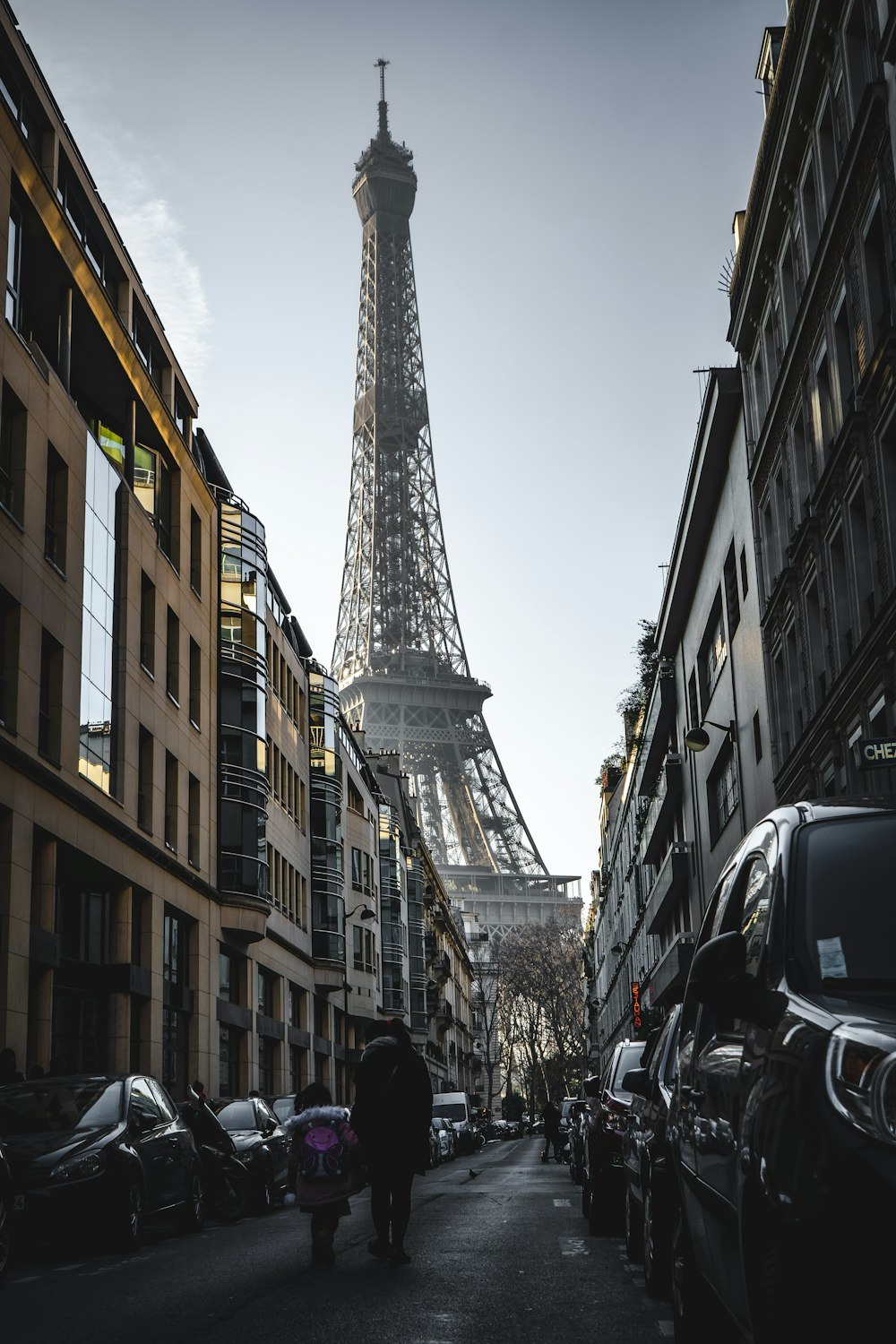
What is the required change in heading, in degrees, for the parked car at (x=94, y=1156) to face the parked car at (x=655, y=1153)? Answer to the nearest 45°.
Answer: approximately 90° to its left

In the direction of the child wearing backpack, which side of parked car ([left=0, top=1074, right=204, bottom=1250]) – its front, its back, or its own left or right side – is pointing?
left

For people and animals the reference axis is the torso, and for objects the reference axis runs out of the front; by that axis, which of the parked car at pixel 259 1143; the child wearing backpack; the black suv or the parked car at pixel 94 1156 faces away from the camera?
the child wearing backpack

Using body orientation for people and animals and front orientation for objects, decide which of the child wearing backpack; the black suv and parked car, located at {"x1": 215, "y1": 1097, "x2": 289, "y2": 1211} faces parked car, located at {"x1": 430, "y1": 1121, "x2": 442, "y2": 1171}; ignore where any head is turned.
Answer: the child wearing backpack

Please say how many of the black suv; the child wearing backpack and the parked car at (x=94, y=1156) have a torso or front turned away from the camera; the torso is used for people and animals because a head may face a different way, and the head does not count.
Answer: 1

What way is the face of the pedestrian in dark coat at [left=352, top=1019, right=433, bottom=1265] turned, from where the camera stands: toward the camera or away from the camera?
away from the camera

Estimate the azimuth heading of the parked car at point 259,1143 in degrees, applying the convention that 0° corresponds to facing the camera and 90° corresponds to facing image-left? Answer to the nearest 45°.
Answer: approximately 45°

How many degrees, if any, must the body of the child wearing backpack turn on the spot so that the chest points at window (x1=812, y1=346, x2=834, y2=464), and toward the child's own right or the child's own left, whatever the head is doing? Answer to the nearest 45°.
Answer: approximately 45° to the child's own right

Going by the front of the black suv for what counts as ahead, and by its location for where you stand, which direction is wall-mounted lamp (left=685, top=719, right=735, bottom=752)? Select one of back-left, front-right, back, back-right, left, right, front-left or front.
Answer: back-left

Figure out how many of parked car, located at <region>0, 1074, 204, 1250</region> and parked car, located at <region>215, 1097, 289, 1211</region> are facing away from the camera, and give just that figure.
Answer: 0

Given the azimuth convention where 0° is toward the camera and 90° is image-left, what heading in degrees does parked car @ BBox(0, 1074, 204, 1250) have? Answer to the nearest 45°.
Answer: approximately 45°

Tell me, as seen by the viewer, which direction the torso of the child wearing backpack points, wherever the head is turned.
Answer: away from the camera

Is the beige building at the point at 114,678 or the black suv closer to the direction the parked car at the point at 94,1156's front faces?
the black suv

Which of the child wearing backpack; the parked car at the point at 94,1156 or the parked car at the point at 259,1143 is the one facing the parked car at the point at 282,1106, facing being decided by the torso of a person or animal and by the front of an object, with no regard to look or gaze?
the child wearing backpack

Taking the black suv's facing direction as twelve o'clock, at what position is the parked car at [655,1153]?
The parked car is roughly at 7 o'clock from the black suv.
